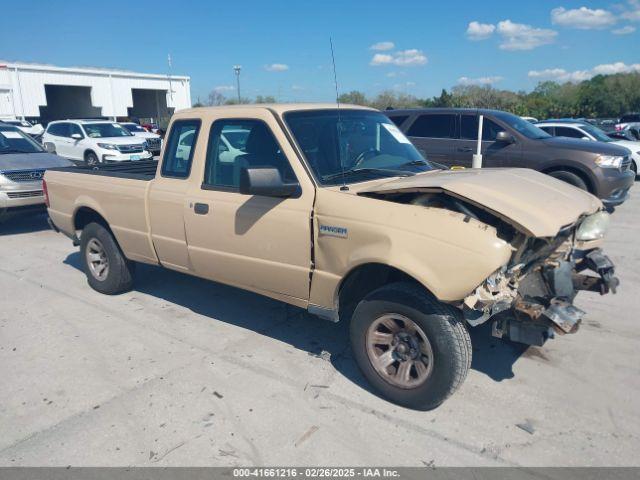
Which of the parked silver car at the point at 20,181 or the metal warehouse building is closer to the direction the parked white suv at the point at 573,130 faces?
the parked silver car

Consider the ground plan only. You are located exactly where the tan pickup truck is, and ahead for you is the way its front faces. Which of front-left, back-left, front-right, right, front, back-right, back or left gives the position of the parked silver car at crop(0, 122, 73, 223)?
back

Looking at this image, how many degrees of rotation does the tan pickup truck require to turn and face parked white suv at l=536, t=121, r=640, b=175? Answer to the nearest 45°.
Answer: approximately 90° to its left

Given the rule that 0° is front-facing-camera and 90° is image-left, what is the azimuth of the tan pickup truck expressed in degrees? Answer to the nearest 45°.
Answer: approximately 315°

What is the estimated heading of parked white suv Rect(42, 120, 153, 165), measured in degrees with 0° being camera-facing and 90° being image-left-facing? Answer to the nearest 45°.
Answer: approximately 315°

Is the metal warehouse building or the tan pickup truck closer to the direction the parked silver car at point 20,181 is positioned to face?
the tan pickup truck

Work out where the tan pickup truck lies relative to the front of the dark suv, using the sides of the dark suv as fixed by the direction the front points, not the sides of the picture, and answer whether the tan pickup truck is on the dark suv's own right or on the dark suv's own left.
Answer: on the dark suv's own right

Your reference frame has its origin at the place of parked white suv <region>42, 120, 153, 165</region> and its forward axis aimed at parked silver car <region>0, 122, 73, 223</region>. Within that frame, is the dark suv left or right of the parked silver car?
left
